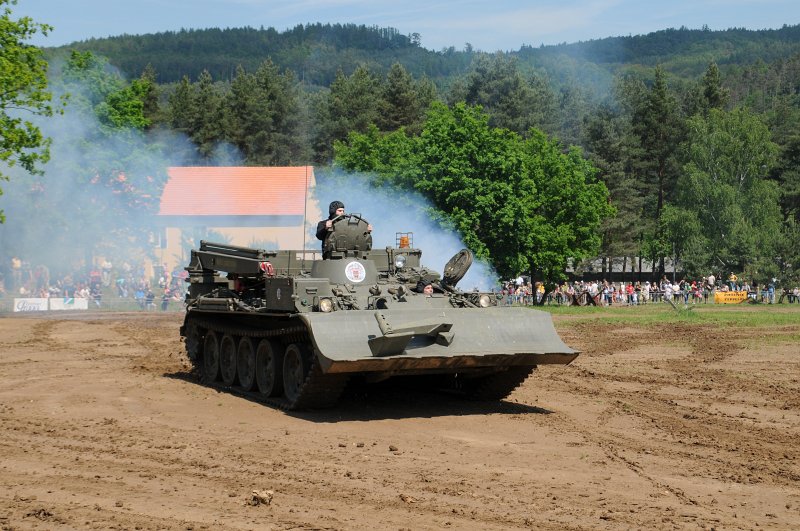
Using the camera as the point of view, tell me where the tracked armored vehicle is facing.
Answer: facing the viewer and to the right of the viewer

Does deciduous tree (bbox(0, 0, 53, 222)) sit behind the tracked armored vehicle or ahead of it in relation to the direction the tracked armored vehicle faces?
behind
